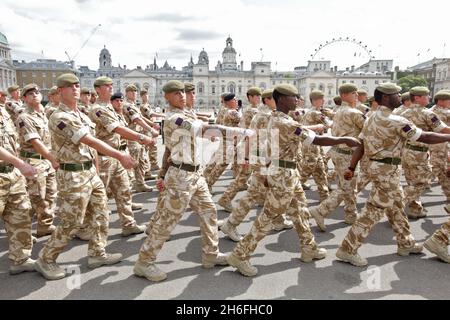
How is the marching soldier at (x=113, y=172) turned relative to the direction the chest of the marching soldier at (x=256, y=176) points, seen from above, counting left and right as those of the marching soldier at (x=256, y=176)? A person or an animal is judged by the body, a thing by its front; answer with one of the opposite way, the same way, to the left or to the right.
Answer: the same way

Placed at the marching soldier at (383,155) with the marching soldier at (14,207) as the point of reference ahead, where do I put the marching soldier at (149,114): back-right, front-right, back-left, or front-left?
front-right

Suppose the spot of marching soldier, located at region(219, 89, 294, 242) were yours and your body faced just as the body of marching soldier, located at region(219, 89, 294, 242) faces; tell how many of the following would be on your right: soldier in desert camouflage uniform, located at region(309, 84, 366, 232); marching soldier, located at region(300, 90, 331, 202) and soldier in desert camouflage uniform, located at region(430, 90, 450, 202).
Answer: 0

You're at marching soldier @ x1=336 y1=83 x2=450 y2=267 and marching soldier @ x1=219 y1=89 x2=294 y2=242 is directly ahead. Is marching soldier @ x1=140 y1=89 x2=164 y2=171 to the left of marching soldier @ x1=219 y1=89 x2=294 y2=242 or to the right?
right
